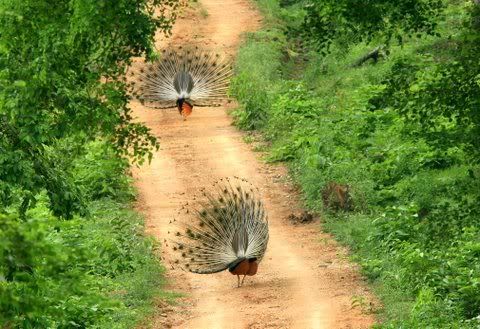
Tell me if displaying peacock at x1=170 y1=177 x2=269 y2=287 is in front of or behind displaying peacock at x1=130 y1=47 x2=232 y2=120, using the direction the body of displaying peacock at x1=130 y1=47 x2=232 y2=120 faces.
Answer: behind

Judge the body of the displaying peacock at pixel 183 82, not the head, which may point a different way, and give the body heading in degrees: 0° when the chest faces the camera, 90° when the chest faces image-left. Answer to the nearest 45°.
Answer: approximately 180°
